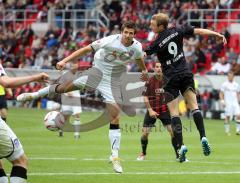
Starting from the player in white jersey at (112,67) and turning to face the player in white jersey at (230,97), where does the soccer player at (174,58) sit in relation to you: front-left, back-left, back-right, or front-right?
front-right

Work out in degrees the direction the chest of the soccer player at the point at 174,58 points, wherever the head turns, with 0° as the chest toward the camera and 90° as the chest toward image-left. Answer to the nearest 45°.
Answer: approximately 135°

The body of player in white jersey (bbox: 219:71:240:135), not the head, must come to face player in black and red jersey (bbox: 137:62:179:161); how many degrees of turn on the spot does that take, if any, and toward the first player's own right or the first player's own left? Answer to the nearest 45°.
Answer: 0° — they already face them

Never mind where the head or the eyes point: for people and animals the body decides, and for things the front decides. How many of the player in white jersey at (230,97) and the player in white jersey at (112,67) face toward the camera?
2

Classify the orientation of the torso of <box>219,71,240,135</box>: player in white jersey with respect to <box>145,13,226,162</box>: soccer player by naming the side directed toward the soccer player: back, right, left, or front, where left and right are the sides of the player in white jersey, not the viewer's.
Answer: front

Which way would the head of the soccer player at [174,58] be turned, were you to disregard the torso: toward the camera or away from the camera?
away from the camera

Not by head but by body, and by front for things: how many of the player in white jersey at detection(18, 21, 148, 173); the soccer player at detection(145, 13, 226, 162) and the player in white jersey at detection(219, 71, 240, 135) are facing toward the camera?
2

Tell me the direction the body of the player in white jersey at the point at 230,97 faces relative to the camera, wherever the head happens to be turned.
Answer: toward the camera

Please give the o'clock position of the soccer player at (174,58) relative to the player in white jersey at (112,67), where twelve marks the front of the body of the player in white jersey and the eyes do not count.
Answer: The soccer player is roughly at 9 o'clock from the player in white jersey.

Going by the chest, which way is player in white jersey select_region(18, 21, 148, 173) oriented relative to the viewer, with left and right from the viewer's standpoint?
facing the viewer
